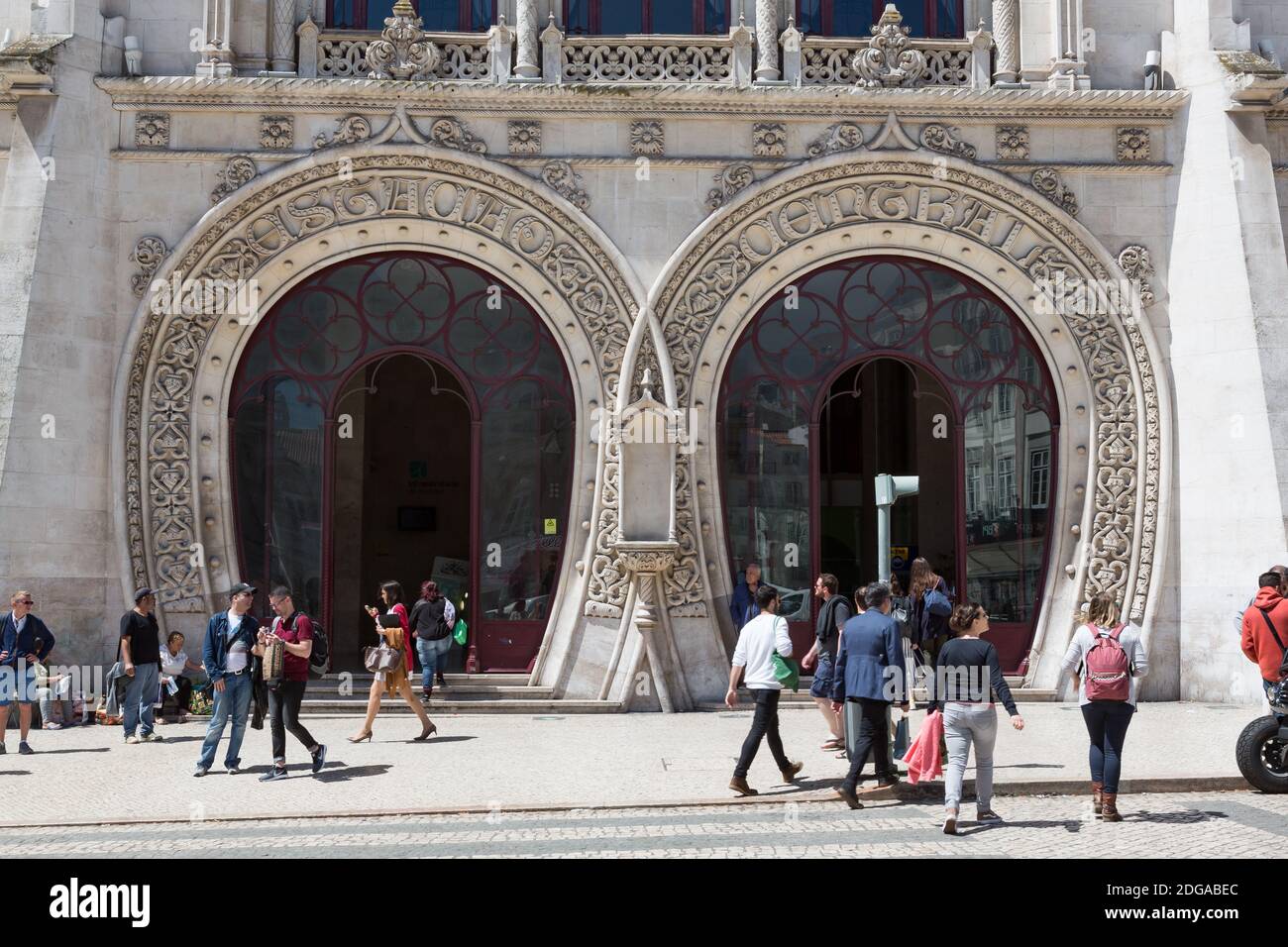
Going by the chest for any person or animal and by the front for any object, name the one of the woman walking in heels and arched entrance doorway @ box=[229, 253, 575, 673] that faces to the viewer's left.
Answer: the woman walking in heels

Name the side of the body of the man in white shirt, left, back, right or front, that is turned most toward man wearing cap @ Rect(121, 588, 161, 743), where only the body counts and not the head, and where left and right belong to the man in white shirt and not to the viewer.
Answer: left

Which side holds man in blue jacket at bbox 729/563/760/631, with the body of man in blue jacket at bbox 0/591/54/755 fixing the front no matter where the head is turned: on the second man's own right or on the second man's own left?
on the second man's own left

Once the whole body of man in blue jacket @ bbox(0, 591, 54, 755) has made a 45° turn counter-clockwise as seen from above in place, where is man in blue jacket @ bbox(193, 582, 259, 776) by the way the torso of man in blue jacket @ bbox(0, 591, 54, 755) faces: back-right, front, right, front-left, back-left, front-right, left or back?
front

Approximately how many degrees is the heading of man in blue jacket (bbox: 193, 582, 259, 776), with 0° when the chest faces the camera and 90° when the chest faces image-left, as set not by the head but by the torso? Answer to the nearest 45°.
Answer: approximately 315°

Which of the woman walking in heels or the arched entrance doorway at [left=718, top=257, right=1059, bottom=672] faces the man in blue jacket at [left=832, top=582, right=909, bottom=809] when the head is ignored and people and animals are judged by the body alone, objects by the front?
the arched entrance doorway

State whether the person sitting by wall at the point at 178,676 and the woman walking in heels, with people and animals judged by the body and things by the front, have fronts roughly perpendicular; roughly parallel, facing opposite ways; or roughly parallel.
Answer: roughly perpendicular

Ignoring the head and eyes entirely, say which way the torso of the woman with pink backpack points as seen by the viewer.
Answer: away from the camera

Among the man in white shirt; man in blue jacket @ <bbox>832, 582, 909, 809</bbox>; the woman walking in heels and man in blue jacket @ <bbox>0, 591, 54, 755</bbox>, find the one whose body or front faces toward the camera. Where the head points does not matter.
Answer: man in blue jacket @ <bbox>0, 591, 54, 755</bbox>

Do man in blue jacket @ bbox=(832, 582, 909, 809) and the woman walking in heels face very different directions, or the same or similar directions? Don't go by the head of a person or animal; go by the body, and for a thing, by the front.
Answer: very different directions

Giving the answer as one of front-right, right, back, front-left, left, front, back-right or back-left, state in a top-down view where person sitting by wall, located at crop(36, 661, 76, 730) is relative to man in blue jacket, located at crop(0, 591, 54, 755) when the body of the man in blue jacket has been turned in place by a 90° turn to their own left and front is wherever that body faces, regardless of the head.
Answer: left

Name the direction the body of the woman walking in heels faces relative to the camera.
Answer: to the viewer's left

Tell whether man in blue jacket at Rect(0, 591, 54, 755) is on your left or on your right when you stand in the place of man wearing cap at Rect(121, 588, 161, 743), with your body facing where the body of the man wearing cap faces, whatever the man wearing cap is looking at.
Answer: on your right

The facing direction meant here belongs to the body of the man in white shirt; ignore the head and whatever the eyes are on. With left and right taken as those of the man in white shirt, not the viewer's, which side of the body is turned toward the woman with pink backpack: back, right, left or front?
right

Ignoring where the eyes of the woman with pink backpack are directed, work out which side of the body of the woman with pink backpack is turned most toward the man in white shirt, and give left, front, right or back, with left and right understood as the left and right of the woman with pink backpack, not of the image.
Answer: left
